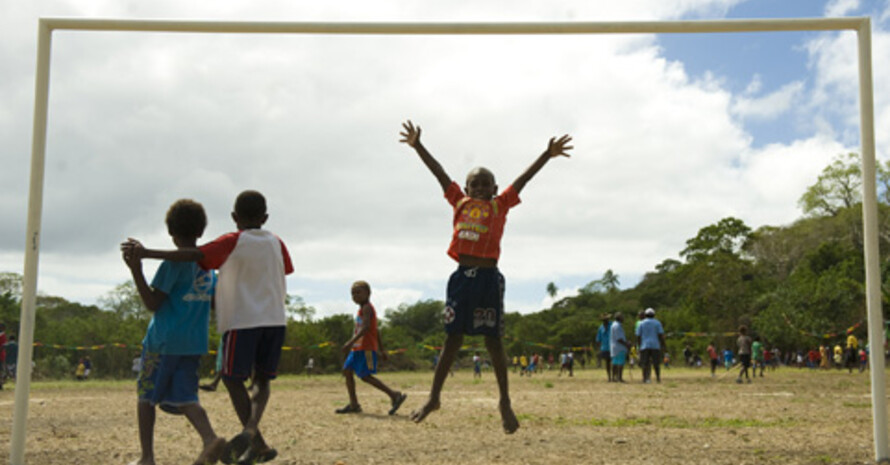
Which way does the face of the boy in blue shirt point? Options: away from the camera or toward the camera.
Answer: away from the camera

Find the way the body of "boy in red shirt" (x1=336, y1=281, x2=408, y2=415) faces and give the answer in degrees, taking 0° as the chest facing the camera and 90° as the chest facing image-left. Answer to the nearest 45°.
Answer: approximately 90°

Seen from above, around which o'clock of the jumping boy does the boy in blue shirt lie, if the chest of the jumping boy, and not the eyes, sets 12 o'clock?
The boy in blue shirt is roughly at 2 o'clock from the jumping boy.

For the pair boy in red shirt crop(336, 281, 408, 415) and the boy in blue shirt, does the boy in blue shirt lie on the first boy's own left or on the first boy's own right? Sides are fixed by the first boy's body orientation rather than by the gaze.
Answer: on the first boy's own left

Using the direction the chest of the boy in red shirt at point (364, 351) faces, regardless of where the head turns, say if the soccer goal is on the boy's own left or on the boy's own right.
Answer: on the boy's own left

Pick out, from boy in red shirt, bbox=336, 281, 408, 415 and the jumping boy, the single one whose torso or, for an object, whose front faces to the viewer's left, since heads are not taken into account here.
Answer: the boy in red shirt

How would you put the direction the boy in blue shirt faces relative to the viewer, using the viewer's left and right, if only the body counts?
facing away from the viewer and to the left of the viewer

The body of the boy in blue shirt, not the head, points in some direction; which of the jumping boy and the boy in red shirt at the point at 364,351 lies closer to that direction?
the boy in red shirt
